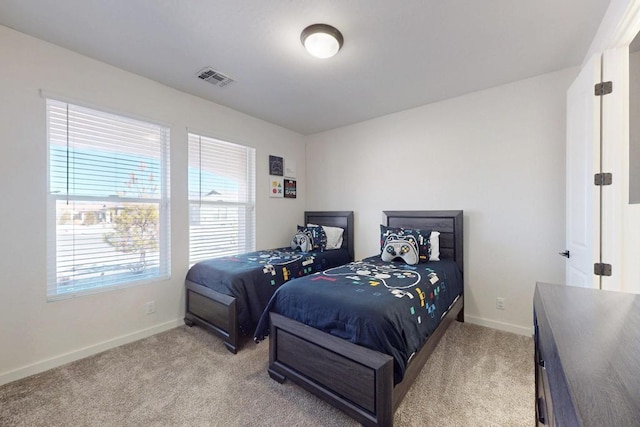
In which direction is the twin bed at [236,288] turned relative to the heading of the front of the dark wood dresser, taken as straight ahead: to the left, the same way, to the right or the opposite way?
to the left

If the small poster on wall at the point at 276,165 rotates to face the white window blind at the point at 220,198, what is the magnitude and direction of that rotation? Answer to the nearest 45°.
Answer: approximately 90° to its right

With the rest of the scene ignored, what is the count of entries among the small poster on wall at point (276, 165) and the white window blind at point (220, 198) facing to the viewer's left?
0

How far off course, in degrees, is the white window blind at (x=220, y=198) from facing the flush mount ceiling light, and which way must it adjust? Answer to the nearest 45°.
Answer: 0° — it already faces it

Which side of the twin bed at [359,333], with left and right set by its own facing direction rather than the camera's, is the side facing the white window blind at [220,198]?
right

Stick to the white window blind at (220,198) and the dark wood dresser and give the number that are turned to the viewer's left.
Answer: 1

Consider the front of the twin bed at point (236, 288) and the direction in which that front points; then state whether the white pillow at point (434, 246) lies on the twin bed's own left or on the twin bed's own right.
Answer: on the twin bed's own left

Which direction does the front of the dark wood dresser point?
to the viewer's left

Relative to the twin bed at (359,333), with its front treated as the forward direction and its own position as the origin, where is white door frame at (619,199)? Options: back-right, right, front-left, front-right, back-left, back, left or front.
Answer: back-left
